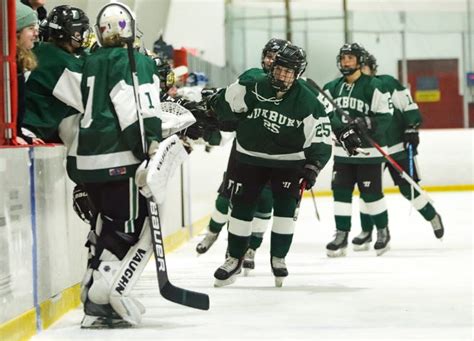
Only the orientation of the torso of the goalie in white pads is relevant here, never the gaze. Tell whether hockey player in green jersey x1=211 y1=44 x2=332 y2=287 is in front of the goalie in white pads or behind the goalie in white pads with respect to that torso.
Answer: in front

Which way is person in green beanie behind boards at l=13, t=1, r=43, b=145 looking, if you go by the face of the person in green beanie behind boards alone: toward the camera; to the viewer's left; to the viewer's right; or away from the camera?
to the viewer's right

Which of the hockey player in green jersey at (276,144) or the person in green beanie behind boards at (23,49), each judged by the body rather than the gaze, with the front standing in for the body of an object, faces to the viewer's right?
the person in green beanie behind boards

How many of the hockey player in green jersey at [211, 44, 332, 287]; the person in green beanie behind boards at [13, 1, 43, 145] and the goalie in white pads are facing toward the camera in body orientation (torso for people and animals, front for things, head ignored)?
1

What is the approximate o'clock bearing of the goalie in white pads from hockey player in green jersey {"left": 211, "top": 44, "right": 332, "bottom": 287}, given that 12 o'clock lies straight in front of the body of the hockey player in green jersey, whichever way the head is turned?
The goalie in white pads is roughly at 1 o'clock from the hockey player in green jersey.

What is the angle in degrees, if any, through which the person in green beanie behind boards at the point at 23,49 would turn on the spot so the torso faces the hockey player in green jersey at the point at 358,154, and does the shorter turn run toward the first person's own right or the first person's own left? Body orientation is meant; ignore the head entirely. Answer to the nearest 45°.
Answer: approximately 45° to the first person's own left

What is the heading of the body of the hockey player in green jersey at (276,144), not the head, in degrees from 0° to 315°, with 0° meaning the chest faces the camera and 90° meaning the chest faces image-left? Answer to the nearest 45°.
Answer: approximately 0°

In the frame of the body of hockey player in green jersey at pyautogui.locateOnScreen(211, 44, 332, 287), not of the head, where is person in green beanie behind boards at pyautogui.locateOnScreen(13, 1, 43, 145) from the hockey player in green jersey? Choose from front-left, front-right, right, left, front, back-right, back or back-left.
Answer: front-right

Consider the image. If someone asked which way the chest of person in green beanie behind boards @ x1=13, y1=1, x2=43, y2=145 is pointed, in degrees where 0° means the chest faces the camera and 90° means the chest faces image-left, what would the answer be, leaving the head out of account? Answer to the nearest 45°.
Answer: approximately 270°
